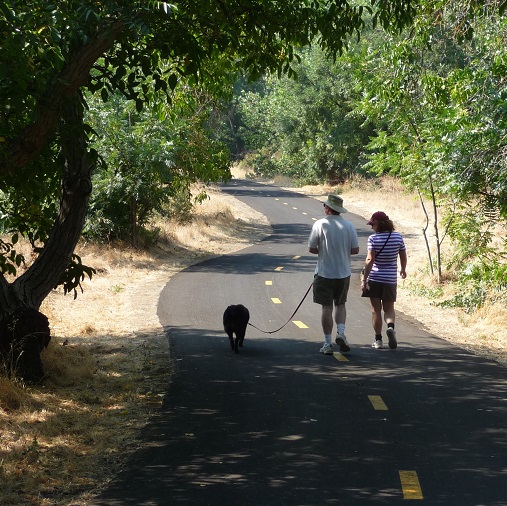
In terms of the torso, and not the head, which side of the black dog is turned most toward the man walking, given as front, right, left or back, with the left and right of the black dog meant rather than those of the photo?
right

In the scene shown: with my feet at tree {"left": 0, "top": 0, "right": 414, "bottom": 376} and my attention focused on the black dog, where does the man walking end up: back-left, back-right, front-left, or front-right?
front-right

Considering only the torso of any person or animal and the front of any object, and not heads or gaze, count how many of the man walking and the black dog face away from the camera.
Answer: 2

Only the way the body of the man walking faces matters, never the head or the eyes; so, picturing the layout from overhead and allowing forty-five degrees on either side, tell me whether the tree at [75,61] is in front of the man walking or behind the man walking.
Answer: behind

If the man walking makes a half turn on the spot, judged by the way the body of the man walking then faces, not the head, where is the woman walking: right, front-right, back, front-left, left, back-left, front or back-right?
back-left

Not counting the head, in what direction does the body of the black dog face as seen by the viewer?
away from the camera

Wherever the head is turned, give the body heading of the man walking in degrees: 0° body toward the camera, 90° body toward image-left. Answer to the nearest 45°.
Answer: approximately 180°

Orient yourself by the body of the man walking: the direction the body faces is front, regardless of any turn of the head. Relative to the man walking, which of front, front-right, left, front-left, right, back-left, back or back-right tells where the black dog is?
left

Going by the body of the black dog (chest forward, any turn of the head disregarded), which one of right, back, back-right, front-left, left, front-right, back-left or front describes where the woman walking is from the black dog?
right
